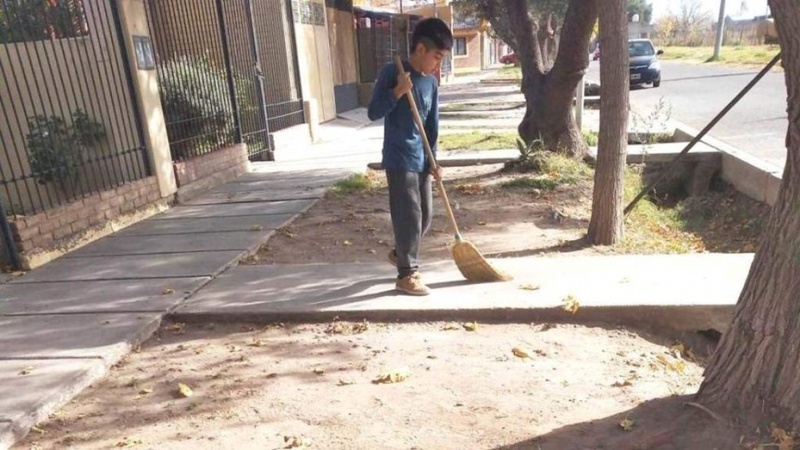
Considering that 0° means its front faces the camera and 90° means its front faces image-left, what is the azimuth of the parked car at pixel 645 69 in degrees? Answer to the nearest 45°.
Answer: approximately 0°

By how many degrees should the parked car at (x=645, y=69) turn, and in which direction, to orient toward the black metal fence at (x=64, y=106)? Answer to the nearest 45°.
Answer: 0° — it already faces it

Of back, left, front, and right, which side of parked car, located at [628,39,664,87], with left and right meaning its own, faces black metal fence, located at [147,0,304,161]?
front

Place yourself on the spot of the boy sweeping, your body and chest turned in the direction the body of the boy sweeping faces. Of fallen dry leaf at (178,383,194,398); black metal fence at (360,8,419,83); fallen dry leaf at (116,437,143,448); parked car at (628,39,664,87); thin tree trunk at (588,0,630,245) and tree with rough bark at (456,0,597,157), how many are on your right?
2

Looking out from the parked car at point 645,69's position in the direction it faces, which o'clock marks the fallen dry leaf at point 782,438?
The fallen dry leaf is roughly at 12 o'clock from the parked car.

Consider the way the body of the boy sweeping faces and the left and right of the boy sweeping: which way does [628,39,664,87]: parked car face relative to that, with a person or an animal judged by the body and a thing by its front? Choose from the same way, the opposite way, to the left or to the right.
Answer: to the right

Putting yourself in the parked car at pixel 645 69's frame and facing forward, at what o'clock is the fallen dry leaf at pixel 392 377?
The fallen dry leaf is roughly at 12 o'clock from the parked car.

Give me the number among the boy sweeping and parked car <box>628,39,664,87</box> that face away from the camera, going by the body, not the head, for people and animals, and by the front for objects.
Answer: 0

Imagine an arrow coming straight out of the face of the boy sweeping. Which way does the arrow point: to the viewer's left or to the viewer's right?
to the viewer's right

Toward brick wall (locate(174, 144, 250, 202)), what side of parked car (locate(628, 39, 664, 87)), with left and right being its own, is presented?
front

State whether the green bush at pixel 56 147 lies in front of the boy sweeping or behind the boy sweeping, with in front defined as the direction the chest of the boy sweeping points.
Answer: behind

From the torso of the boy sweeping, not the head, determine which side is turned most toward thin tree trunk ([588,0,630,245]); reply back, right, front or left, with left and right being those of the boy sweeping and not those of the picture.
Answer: left

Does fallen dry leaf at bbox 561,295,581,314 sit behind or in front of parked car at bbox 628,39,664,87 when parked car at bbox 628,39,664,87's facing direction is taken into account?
in front

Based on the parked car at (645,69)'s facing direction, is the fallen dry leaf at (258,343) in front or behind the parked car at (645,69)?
in front
